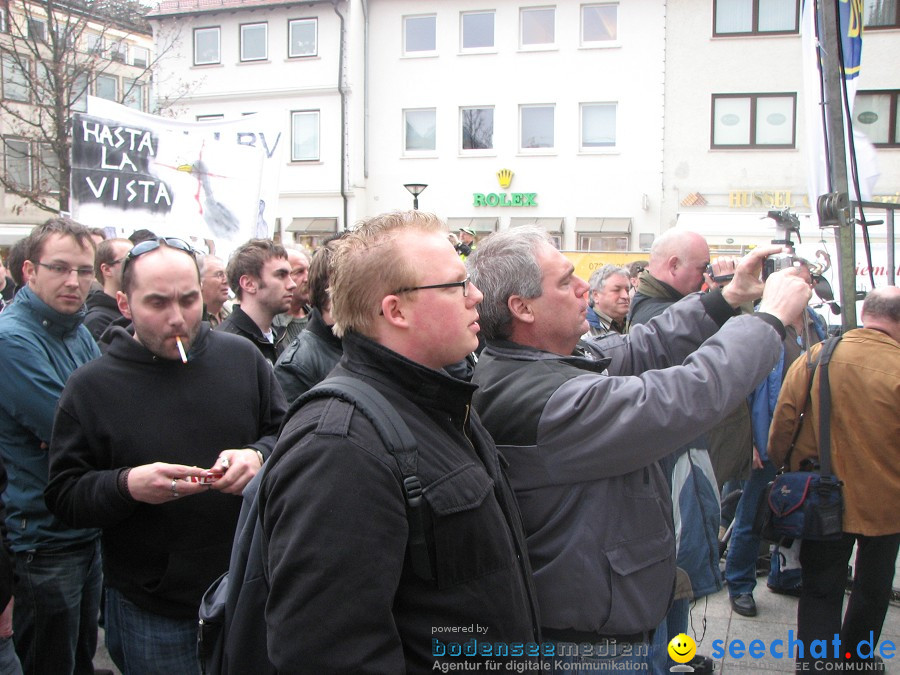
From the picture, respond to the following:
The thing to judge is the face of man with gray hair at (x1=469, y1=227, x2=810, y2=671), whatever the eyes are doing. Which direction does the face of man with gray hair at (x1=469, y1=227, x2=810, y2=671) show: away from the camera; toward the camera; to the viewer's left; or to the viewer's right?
to the viewer's right

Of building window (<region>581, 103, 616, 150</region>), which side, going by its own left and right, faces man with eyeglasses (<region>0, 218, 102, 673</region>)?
front

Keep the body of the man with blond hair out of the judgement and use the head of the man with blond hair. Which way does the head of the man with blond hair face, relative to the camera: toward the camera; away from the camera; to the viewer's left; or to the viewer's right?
to the viewer's right

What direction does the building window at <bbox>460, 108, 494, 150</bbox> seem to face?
toward the camera

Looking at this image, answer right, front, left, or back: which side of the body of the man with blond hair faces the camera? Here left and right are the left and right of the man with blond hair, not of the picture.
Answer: right

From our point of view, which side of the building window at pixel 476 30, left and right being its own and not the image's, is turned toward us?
front

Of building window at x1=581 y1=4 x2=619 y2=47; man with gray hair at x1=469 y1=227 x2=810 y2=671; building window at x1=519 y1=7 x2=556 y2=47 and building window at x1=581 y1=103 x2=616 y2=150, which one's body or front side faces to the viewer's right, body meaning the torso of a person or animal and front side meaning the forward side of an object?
the man with gray hair

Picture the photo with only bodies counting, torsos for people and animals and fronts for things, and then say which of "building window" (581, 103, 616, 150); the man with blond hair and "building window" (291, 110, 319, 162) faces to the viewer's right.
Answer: the man with blond hair

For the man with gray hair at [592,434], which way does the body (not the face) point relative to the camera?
to the viewer's right

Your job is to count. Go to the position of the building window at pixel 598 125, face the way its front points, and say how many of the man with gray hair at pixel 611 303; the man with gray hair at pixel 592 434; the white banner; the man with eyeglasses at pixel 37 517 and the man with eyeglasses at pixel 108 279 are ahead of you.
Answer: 5

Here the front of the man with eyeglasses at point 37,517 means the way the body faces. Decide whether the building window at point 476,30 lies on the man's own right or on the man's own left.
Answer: on the man's own left

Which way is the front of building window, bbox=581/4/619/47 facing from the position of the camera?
facing the viewer
